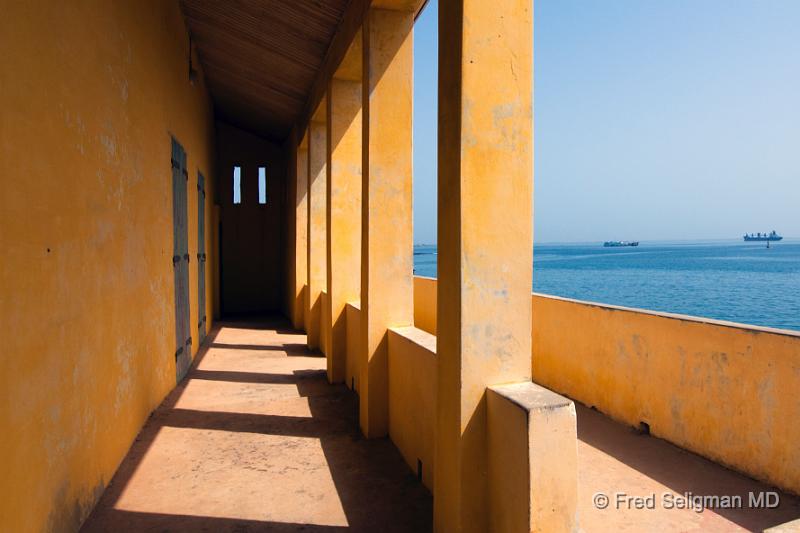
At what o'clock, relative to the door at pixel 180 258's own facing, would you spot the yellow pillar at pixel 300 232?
The yellow pillar is roughly at 10 o'clock from the door.

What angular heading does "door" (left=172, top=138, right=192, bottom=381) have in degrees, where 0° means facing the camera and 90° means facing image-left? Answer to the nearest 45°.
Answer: approximately 270°

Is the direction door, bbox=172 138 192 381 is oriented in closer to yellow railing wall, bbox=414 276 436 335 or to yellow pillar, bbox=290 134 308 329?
the yellow railing wall

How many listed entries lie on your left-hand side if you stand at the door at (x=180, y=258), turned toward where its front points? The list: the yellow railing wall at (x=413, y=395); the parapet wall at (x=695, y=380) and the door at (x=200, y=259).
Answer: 1

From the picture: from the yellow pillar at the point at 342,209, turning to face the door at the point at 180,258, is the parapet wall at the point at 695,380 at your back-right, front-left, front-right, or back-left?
back-left

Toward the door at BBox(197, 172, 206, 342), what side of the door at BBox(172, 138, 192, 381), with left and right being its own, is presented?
left

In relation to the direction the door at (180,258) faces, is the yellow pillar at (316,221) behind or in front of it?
in front

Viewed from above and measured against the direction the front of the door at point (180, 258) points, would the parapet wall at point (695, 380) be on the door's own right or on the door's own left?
on the door's own right
